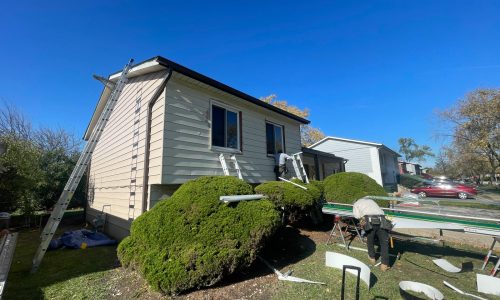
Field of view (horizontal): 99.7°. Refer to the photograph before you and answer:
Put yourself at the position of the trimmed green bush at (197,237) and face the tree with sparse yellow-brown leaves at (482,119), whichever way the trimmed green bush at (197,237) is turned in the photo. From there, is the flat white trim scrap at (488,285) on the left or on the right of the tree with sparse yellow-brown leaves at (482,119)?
right

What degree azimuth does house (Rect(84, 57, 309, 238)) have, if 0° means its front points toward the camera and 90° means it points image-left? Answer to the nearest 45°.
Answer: approximately 315°

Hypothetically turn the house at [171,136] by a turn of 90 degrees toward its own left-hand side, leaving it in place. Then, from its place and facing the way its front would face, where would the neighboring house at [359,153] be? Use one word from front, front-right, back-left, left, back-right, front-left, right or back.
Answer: front

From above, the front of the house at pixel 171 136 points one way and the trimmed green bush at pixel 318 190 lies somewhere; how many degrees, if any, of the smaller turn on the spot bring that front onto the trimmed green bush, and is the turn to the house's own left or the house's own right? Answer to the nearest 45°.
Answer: approximately 45° to the house's own left

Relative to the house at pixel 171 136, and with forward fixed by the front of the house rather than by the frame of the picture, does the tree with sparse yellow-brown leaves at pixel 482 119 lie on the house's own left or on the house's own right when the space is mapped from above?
on the house's own left

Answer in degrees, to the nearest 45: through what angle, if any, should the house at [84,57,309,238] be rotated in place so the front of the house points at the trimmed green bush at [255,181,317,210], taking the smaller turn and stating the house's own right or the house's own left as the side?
0° — it already faces it
